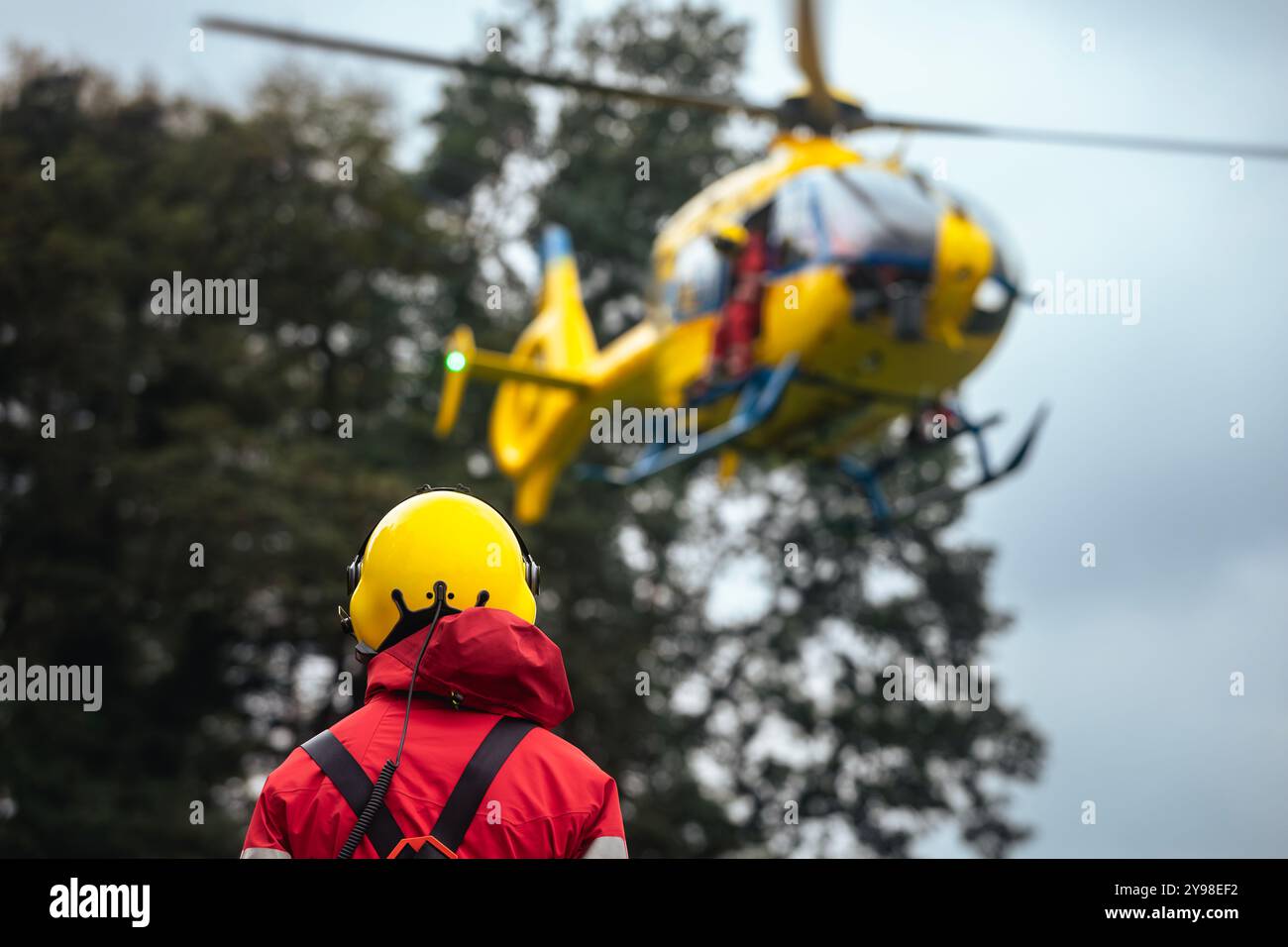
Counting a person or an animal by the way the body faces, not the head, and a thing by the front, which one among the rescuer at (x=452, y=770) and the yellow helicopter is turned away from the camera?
the rescuer

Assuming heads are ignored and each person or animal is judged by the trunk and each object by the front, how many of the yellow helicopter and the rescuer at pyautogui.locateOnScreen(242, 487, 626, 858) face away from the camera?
1

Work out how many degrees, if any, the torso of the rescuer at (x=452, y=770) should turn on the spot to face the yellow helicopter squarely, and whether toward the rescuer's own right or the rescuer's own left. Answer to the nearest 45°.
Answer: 0° — they already face it

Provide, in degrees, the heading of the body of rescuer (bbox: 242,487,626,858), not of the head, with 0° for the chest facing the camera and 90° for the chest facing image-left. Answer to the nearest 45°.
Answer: approximately 180°

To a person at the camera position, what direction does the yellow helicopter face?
facing the viewer and to the right of the viewer
